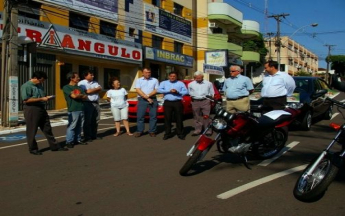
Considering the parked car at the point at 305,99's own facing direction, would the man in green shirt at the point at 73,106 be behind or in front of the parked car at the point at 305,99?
in front

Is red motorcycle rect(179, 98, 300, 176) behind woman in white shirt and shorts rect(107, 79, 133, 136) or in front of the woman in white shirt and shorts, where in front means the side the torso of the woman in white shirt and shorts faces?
in front

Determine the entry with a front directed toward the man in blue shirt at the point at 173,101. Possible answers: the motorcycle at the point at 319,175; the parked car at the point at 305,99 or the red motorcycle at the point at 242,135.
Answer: the parked car

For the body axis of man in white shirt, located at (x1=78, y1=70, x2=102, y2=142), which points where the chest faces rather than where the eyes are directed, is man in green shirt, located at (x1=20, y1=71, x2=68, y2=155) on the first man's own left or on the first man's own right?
on the first man's own right

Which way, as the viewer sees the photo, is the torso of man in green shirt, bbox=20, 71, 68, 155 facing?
to the viewer's right

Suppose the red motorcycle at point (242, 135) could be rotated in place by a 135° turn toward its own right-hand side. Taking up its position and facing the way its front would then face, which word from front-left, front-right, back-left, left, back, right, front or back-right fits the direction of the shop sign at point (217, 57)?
front

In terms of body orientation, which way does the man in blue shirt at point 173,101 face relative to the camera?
toward the camera

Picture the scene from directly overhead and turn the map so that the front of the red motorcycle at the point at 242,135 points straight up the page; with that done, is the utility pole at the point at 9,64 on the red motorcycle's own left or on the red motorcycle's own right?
on the red motorcycle's own right

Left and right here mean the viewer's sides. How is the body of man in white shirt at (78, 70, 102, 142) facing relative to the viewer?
facing the viewer and to the right of the viewer

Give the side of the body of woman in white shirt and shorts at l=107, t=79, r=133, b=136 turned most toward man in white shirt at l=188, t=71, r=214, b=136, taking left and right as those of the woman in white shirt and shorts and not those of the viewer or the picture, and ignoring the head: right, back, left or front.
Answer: left

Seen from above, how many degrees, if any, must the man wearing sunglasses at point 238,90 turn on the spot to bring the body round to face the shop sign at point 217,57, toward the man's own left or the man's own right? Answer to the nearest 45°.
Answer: approximately 135° to the man's own right

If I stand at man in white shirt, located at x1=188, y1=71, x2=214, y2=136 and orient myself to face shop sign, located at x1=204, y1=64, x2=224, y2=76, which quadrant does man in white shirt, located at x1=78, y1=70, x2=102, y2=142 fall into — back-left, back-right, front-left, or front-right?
back-left

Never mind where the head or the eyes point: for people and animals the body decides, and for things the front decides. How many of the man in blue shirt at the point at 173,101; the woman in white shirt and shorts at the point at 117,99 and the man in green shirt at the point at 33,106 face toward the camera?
2

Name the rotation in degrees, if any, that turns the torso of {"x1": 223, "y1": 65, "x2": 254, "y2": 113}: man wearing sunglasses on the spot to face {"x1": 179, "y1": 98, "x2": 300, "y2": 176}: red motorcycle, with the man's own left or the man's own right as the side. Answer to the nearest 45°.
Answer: approximately 45° to the man's own left

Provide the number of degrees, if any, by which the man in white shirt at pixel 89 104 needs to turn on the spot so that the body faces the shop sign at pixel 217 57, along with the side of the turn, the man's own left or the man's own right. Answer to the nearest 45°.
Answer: approximately 90° to the man's own left

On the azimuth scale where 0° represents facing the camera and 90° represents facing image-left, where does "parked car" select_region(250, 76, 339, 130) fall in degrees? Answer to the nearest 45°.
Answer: approximately 45°
